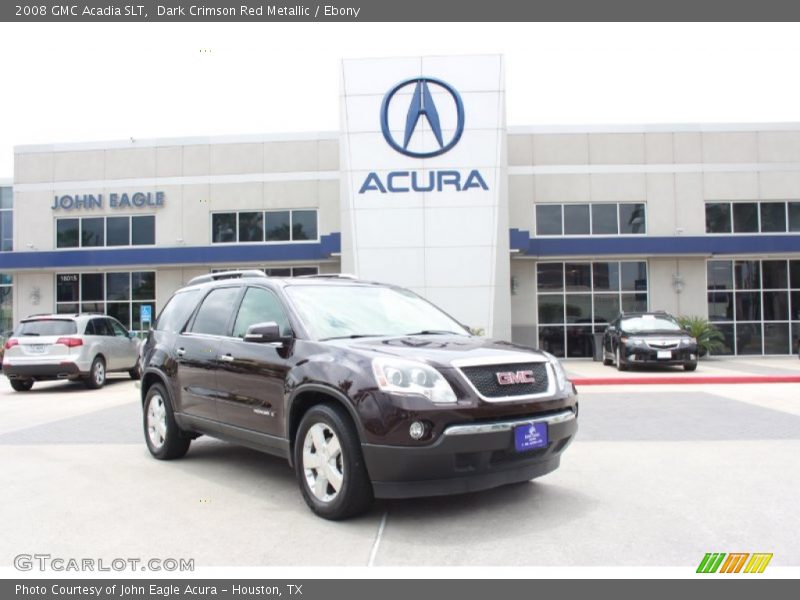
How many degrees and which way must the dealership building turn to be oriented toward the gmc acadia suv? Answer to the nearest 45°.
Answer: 0° — it already faces it

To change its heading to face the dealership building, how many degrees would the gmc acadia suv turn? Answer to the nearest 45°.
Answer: approximately 135° to its left

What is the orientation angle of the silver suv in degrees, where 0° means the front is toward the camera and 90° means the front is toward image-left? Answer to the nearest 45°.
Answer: approximately 225°

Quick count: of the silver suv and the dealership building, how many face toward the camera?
1

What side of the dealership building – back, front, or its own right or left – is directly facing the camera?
front

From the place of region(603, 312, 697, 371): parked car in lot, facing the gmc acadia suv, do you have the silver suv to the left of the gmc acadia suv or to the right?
right

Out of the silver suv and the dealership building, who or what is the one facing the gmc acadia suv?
the dealership building

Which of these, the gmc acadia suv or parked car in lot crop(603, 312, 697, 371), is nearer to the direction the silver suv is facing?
the parked car in lot

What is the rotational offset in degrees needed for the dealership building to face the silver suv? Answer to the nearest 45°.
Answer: approximately 45° to its right

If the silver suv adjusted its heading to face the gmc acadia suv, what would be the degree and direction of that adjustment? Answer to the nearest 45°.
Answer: approximately 135° to its right

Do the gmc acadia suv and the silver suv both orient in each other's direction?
no

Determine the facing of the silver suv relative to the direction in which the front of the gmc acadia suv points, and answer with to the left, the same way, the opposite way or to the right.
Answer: to the left

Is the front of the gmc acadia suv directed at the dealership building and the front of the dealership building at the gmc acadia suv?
no

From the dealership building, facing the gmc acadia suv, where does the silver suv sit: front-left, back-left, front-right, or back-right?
front-right

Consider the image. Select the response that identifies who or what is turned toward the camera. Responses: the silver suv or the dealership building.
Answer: the dealership building

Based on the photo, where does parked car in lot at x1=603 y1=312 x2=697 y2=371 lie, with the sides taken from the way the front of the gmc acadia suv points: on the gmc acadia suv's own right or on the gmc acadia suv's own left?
on the gmc acadia suv's own left
